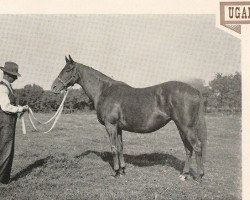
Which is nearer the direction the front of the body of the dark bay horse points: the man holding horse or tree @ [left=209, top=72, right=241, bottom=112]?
the man holding horse

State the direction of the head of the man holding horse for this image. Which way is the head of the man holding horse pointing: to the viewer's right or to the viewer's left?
to the viewer's right

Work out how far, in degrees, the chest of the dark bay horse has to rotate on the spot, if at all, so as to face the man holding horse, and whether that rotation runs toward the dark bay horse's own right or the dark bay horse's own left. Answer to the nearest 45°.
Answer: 0° — it already faces them

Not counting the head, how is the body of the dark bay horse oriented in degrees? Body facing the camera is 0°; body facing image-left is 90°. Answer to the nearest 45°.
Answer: approximately 90°
